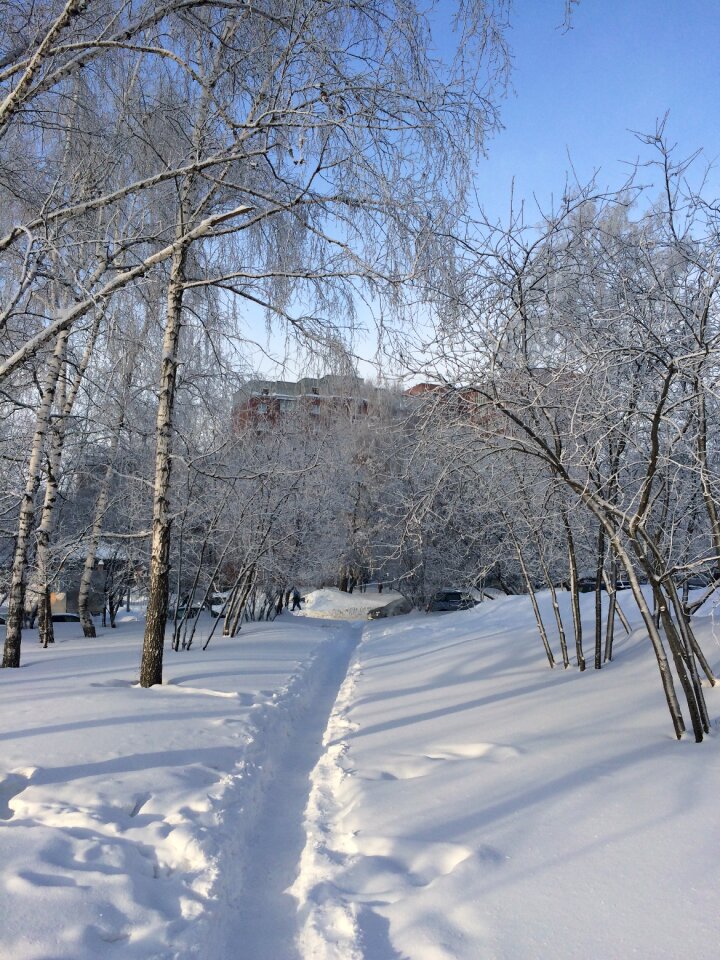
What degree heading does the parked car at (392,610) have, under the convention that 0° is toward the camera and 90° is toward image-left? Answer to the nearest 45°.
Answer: approximately 45°
